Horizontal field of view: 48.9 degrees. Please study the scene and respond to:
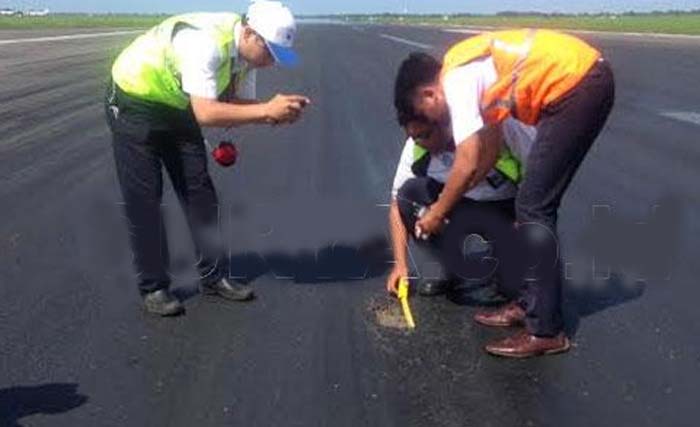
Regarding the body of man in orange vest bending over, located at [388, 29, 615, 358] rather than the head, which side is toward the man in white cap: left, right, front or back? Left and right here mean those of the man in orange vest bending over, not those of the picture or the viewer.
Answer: front

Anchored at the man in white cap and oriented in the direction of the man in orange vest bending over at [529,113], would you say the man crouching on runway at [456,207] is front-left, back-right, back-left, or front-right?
front-left

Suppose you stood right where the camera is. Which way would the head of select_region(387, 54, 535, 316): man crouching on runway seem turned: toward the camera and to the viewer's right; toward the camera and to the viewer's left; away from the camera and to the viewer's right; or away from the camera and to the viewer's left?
toward the camera and to the viewer's left

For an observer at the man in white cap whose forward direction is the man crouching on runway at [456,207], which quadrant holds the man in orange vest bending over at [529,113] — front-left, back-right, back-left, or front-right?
front-right

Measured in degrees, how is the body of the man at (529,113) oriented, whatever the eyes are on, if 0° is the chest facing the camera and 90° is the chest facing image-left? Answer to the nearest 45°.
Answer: approximately 90°

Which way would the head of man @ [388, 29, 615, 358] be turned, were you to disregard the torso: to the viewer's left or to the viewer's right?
to the viewer's left
